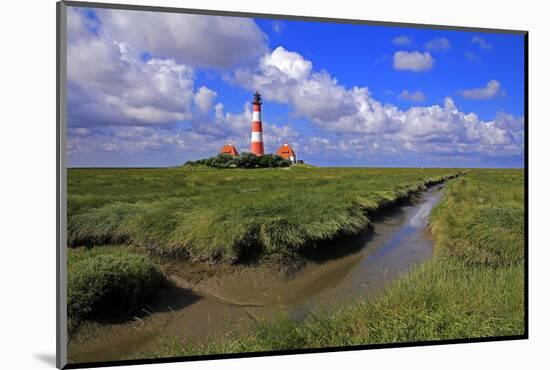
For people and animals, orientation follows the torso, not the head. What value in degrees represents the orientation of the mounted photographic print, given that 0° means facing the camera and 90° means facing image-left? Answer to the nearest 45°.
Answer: approximately 315°
